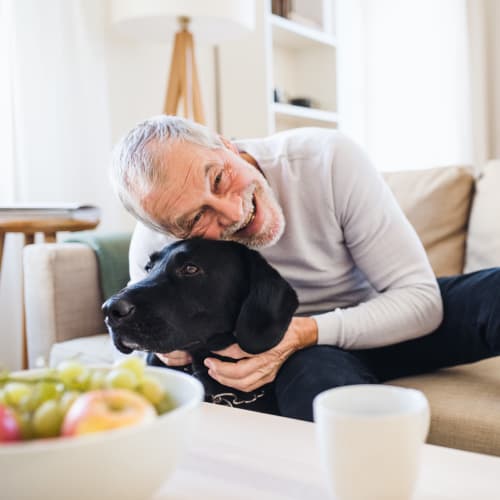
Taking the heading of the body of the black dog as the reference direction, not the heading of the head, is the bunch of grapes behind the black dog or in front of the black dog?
in front

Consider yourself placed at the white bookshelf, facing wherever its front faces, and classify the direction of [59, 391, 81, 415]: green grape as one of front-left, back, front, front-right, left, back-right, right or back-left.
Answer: front-right

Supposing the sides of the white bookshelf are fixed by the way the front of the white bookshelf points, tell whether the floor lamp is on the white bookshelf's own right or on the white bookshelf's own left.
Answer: on the white bookshelf's own right

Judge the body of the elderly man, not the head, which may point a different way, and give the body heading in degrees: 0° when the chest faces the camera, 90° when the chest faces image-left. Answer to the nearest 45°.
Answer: approximately 45°

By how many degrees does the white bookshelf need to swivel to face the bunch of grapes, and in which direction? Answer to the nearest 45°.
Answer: approximately 45° to its right

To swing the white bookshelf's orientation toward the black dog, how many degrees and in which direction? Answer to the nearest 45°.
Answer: approximately 45° to its right

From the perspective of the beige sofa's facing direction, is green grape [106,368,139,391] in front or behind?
in front

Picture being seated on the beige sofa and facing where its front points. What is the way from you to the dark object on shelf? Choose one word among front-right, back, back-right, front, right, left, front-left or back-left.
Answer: back-right

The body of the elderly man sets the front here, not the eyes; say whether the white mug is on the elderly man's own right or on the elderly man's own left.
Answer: on the elderly man's own left

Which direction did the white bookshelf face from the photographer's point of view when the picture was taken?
facing the viewer and to the right of the viewer

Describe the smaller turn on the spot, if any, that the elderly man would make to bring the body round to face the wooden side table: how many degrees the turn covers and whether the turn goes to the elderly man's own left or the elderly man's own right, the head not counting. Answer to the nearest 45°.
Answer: approximately 90° to the elderly man's own right

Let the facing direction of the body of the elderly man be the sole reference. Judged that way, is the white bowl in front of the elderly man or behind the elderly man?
in front

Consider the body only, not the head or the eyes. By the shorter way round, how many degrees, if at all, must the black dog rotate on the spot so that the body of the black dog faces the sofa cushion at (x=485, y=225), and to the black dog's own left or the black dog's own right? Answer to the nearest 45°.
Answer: approximately 180°
